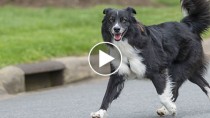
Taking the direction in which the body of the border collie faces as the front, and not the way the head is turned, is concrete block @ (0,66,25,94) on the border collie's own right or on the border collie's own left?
on the border collie's own right

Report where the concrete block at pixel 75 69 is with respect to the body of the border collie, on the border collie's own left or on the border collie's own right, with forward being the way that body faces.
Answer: on the border collie's own right

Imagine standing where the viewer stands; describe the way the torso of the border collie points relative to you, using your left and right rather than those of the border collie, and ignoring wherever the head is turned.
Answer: facing the viewer and to the left of the viewer
